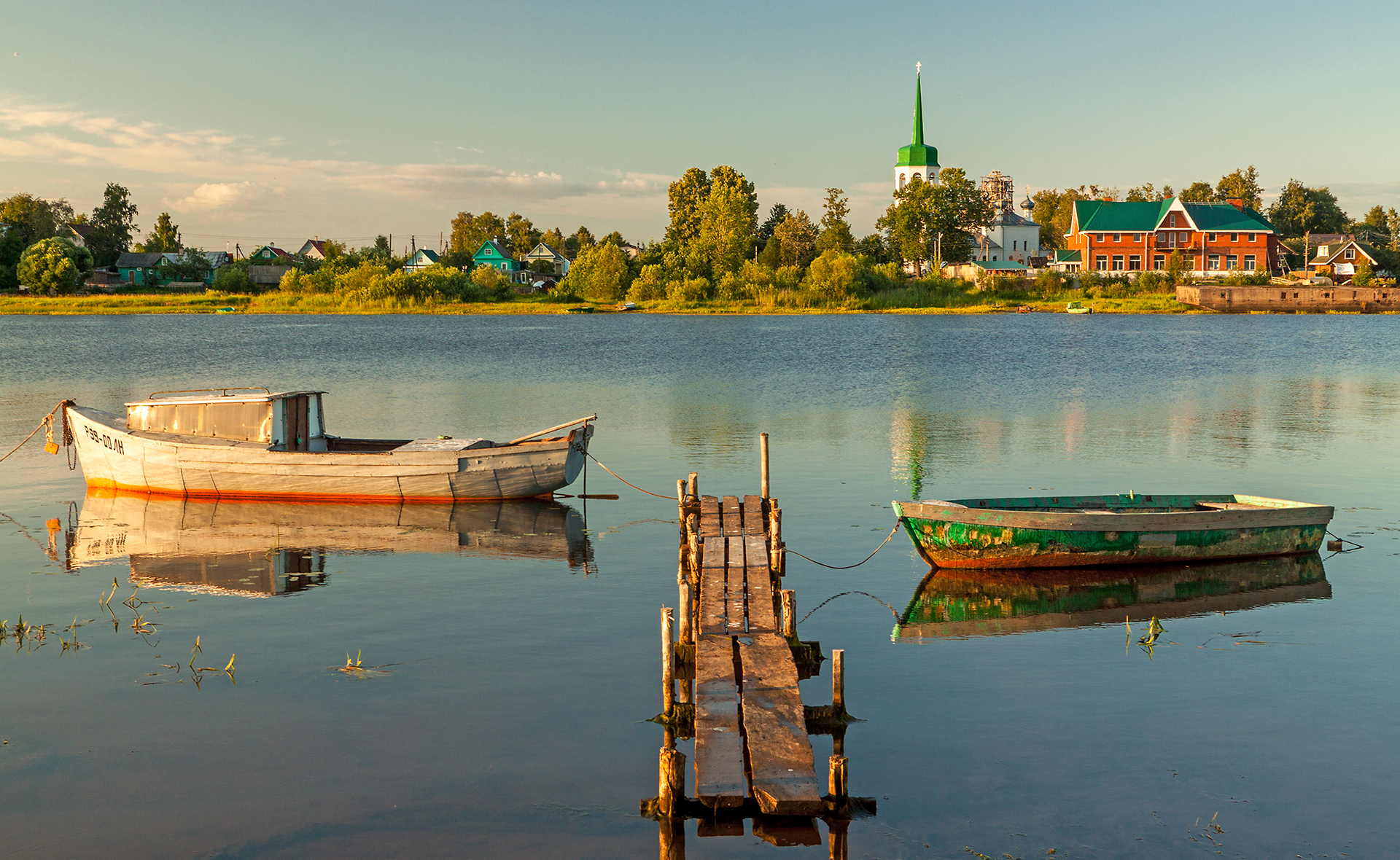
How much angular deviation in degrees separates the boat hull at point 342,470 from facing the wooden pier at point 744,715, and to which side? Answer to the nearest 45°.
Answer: approximately 90° to its left

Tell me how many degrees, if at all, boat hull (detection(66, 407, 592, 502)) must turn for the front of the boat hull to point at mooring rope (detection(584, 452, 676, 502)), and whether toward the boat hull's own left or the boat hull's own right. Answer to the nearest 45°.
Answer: approximately 180°

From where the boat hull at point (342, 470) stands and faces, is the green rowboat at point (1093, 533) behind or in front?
behind

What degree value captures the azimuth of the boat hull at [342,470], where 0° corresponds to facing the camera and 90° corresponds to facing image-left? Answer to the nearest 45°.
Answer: approximately 90°
